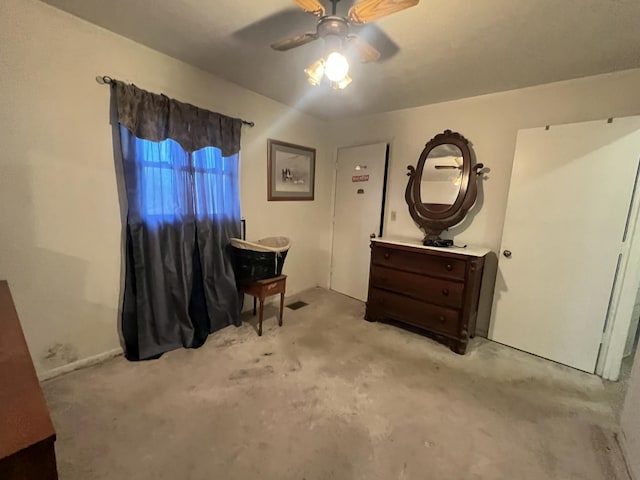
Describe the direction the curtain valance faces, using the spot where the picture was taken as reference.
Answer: facing the viewer and to the right of the viewer

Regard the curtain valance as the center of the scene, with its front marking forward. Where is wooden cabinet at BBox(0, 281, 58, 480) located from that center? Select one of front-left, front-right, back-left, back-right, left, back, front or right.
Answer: front-right

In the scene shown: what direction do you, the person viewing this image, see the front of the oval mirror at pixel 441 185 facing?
facing the viewer and to the left of the viewer

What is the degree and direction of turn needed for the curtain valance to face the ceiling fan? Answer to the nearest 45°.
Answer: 0° — it already faces it

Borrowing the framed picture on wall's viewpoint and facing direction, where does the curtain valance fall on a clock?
The curtain valance is roughly at 3 o'clock from the framed picture on wall.

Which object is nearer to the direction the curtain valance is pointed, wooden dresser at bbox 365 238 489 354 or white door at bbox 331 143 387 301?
the wooden dresser

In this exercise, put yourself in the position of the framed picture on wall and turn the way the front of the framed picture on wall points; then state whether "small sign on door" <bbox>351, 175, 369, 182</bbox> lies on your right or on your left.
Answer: on your left

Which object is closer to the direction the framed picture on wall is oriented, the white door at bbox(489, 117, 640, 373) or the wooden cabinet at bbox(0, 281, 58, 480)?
the white door

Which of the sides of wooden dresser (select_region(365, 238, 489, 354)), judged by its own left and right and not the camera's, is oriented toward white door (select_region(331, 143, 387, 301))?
right

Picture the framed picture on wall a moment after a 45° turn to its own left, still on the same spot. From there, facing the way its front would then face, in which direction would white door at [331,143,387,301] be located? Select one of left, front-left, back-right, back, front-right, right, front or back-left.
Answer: front

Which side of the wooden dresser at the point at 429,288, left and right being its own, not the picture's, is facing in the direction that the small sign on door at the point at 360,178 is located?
right

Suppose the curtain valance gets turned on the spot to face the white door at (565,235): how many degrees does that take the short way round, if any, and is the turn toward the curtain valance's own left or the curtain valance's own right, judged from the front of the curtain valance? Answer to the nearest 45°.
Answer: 0° — it already faces it

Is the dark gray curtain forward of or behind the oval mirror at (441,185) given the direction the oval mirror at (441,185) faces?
forward

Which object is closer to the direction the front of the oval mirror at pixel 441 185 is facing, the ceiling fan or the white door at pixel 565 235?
the ceiling fan
